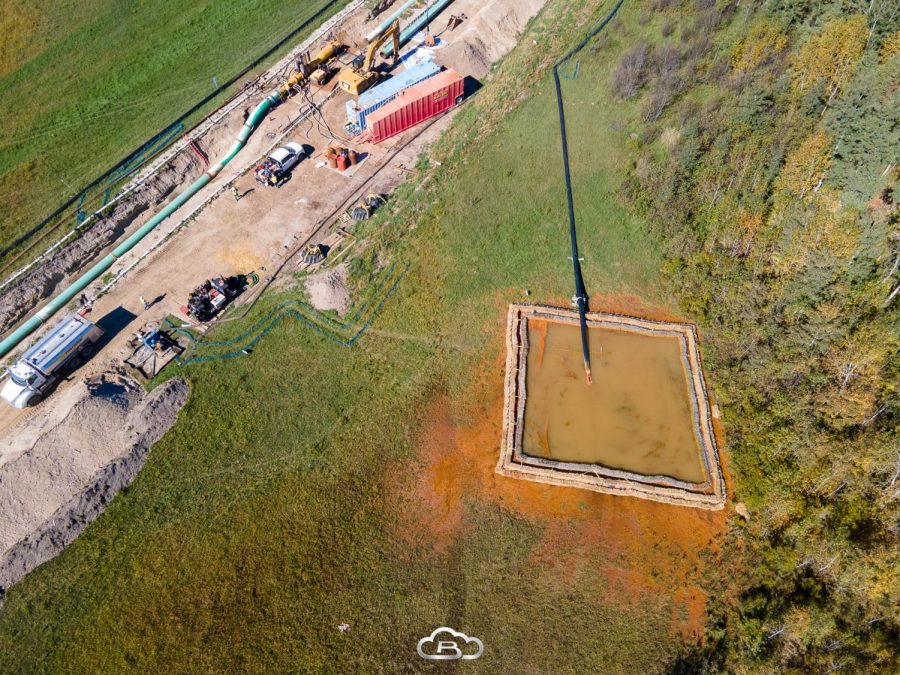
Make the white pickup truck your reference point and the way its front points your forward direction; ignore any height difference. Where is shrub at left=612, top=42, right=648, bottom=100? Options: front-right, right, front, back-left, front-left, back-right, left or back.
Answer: front-right

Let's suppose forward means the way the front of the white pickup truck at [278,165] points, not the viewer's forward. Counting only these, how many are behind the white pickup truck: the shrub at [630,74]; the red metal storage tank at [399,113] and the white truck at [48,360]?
1

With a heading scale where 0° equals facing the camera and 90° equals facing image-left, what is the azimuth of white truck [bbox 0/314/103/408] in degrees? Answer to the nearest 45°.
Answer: approximately 45°

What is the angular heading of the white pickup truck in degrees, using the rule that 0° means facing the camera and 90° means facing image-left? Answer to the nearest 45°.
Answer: approximately 225°

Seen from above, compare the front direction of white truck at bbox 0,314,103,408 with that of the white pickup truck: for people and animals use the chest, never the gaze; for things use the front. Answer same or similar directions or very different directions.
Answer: very different directions

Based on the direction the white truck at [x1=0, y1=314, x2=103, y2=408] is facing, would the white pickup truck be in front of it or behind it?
behind

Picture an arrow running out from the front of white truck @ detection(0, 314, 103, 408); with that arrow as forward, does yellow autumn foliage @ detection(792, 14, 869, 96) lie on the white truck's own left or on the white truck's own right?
on the white truck's own left

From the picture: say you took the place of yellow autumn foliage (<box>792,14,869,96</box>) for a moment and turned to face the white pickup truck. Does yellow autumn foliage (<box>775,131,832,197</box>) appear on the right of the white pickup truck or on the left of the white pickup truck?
left

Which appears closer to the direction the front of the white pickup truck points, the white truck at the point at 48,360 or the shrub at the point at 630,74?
the shrub
